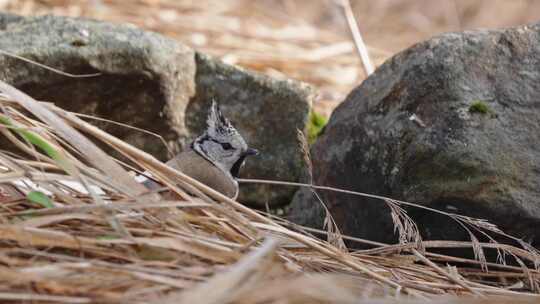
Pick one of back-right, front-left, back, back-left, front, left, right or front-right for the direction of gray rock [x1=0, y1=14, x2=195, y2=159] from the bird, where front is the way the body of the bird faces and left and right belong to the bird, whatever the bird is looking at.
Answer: back

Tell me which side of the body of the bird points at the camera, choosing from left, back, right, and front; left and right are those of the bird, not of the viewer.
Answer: right
